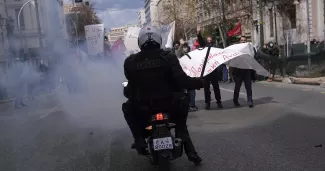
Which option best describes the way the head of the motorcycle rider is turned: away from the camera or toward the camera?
away from the camera

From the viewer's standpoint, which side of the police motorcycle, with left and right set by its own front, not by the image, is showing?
back

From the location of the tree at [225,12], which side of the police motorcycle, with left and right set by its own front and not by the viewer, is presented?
front
